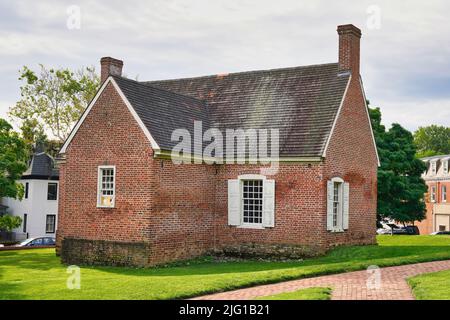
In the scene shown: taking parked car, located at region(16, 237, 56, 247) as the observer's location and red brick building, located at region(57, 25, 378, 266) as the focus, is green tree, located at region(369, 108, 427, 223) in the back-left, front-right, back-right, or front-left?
front-left

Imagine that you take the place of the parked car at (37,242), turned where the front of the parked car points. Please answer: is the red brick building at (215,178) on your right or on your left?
on your left

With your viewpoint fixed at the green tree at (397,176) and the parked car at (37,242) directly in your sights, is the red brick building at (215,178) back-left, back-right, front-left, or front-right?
front-left

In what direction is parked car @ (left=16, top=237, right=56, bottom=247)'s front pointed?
to the viewer's left

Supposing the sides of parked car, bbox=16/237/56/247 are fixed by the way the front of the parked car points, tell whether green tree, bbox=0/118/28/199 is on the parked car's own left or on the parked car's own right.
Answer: on the parked car's own left

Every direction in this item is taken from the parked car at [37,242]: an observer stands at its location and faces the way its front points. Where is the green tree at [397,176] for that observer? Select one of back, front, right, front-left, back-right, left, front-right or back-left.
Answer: back
